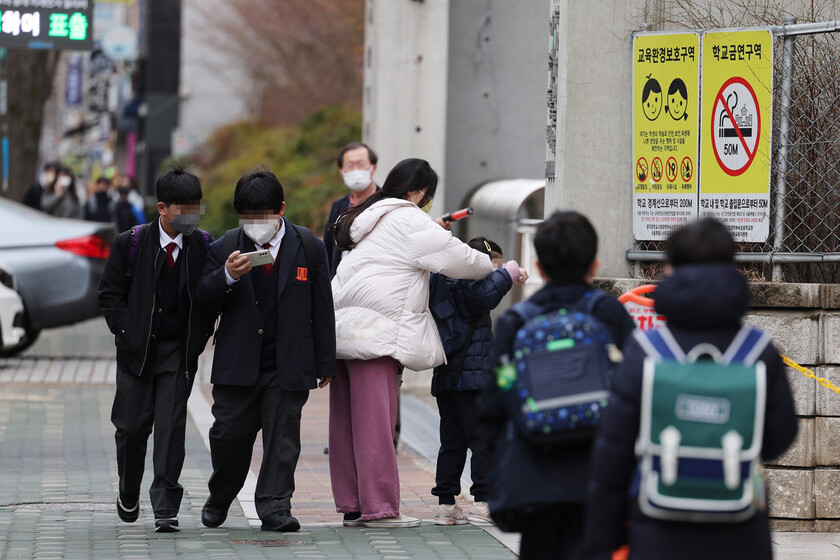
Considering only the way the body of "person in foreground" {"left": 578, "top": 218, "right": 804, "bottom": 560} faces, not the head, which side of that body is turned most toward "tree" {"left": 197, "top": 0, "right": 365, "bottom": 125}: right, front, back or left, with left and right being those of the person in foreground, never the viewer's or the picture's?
front

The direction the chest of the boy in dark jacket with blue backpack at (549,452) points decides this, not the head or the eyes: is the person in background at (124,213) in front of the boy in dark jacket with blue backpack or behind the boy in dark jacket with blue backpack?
in front

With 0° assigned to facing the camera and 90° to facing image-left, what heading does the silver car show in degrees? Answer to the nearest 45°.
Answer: approximately 90°

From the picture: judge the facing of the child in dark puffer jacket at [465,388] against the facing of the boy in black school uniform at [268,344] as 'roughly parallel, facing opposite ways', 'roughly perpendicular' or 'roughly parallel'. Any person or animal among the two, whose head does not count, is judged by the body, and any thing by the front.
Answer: roughly perpendicular

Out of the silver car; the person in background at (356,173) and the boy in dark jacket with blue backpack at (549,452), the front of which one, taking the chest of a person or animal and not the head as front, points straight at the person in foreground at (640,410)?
the person in background at (356,173)

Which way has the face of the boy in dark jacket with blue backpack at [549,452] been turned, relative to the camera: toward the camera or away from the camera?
away from the camera

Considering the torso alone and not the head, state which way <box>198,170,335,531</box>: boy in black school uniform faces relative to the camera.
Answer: toward the camera

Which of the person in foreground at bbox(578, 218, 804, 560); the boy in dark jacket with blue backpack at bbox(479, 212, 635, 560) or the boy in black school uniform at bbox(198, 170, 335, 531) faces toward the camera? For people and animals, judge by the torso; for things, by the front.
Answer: the boy in black school uniform at bbox(198, 170, 335, 531)

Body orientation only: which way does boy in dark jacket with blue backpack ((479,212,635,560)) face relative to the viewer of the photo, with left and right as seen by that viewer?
facing away from the viewer

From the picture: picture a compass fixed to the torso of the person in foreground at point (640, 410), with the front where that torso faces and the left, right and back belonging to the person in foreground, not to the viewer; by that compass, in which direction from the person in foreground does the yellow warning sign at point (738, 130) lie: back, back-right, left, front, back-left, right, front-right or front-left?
front

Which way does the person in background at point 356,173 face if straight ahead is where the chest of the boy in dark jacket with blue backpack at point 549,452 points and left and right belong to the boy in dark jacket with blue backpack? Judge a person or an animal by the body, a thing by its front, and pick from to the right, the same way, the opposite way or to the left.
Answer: the opposite way

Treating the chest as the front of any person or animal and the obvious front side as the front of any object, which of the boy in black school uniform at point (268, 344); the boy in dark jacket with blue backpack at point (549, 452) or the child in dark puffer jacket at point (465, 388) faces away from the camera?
the boy in dark jacket with blue backpack at point (549, 452)
